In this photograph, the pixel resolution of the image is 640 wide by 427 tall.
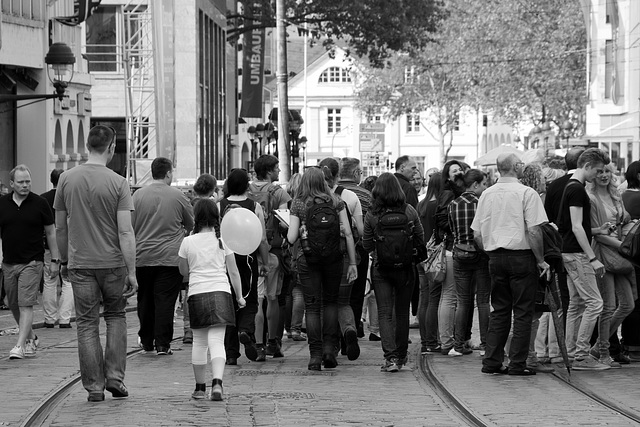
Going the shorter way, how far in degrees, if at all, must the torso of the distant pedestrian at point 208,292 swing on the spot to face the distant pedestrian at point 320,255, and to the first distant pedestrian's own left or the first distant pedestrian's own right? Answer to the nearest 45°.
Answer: approximately 45° to the first distant pedestrian's own right

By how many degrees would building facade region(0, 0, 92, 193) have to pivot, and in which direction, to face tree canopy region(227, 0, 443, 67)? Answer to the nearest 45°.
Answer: approximately 90° to its left

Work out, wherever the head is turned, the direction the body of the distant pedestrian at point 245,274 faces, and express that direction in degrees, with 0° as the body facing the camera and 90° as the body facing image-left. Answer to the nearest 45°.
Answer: approximately 180°

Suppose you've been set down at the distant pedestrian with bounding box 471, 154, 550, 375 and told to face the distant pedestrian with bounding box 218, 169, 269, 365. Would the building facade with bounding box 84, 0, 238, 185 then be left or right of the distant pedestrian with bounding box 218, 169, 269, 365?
right

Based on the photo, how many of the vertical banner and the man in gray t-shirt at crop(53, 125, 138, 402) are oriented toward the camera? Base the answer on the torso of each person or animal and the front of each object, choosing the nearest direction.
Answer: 1

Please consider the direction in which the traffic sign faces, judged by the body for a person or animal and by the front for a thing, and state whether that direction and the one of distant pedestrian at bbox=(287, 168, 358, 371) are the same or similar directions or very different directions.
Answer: very different directions

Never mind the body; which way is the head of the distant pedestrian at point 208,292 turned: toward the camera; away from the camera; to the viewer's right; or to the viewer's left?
away from the camera

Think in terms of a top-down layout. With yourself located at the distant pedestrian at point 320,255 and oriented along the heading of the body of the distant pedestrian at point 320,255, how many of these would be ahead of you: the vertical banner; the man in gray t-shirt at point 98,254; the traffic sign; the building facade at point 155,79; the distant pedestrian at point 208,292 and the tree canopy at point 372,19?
4

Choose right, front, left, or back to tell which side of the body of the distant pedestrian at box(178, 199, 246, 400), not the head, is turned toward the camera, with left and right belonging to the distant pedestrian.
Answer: back

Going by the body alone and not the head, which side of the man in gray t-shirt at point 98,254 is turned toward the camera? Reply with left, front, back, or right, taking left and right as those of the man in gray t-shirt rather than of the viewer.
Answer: back

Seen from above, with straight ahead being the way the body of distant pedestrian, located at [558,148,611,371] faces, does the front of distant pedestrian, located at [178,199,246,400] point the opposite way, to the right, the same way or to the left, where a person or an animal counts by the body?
to the left

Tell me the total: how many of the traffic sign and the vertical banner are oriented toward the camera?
2

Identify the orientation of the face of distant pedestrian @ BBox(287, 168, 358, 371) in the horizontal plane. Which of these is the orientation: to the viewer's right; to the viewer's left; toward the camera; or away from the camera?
away from the camera

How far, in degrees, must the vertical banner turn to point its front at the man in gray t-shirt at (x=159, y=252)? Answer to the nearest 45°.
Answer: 0° — it already faces them

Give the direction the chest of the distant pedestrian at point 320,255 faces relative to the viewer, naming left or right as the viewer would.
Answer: facing away from the viewer

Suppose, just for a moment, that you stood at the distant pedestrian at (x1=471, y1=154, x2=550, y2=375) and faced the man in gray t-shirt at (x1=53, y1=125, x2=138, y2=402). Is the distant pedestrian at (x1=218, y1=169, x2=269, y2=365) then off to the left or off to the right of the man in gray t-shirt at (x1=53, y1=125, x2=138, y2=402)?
right
